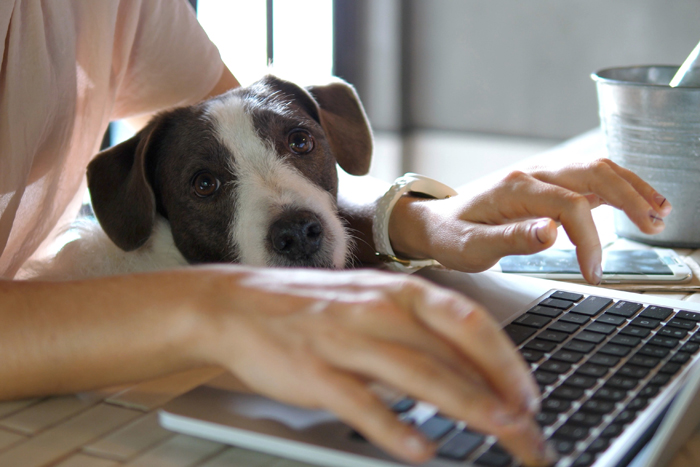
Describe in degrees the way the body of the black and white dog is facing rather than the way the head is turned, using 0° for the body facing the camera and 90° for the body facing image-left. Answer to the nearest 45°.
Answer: approximately 315°
